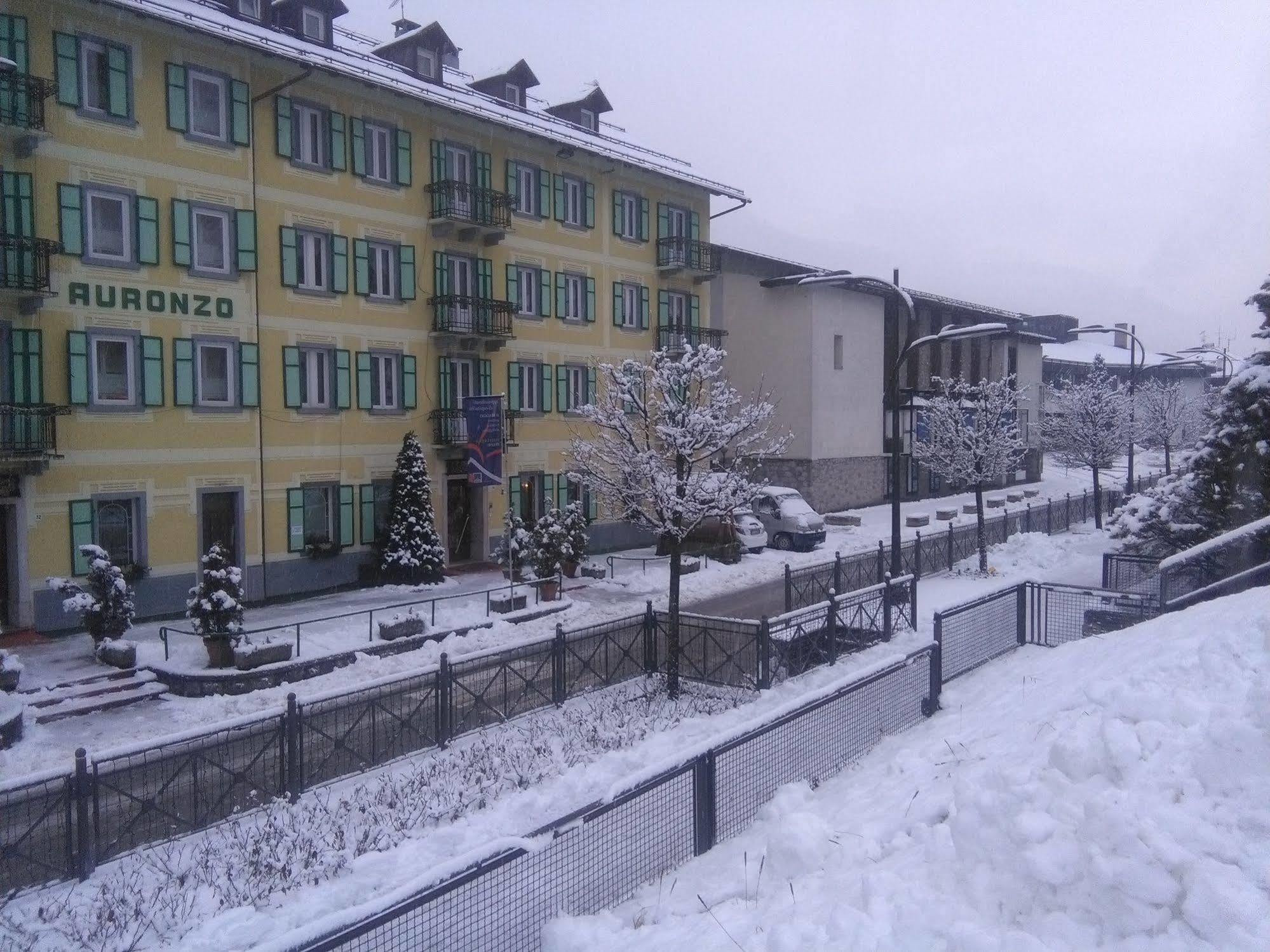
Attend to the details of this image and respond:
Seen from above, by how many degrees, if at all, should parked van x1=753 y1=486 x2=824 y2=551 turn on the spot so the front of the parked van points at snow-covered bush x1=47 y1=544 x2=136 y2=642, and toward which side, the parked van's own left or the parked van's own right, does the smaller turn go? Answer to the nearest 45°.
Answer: approximately 90° to the parked van's own right

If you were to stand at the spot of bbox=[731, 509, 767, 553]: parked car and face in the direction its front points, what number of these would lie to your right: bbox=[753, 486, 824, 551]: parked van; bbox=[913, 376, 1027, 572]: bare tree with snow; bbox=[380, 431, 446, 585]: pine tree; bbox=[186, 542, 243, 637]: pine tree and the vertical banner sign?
3

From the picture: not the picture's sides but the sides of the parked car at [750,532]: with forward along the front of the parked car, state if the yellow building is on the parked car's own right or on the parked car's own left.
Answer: on the parked car's own right

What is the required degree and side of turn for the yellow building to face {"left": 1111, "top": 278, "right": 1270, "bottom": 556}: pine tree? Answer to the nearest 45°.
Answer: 0° — it already faces it

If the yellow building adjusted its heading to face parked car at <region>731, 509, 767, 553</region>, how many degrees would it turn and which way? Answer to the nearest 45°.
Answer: approximately 45° to its left

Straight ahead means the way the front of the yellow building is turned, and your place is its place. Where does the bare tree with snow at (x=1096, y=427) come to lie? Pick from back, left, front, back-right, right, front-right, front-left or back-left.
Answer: front-left

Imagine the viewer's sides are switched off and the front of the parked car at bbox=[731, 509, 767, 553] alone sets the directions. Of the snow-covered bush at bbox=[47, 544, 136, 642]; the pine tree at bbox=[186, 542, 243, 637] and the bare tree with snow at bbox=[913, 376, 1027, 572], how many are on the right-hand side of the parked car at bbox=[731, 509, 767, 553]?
2

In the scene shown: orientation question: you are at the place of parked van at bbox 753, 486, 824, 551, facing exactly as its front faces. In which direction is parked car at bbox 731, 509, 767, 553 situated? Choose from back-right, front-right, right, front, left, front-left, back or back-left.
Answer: right

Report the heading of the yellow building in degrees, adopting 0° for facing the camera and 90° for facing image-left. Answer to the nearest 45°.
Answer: approximately 315°

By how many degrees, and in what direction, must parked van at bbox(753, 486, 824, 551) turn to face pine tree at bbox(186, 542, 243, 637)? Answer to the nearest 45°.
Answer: approximately 90° to its right

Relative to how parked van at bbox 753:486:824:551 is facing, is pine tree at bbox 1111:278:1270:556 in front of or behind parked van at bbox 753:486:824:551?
in front
